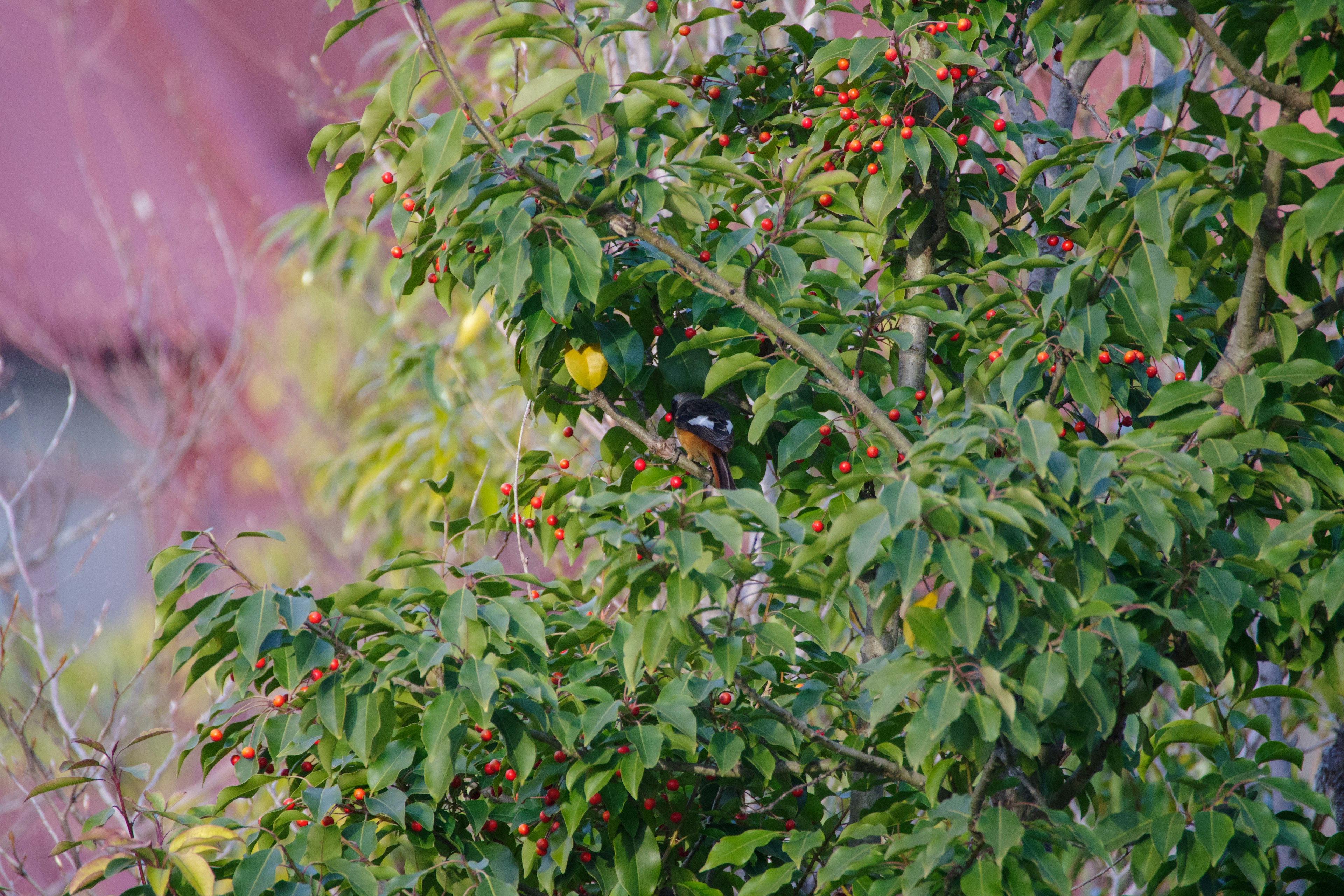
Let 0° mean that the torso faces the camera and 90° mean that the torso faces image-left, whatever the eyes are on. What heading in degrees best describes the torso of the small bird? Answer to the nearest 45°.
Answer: approximately 135°
